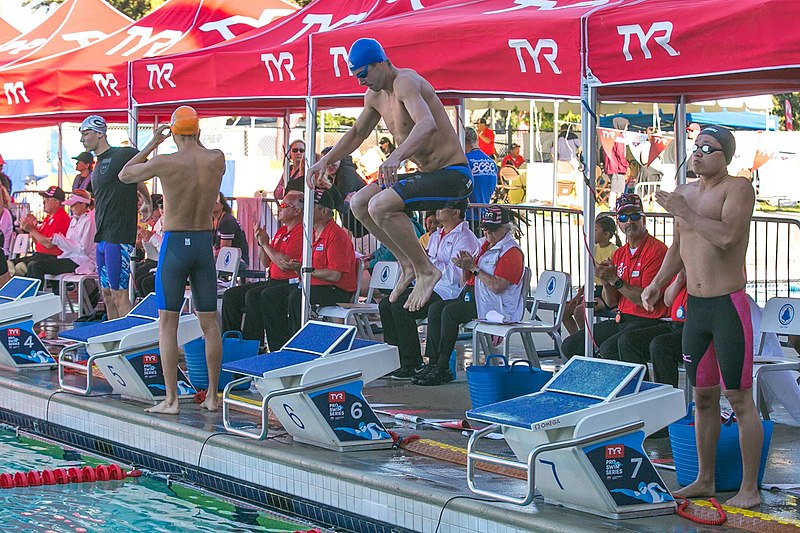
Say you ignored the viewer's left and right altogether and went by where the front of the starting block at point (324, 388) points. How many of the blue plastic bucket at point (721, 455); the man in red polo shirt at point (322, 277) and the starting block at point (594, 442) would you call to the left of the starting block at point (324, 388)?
2

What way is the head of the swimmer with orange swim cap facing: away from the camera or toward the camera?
away from the camera

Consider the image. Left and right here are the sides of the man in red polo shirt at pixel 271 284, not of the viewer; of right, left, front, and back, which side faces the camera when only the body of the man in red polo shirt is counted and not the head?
left

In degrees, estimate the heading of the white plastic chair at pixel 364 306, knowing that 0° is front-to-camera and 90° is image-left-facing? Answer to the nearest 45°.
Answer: approximately 45°

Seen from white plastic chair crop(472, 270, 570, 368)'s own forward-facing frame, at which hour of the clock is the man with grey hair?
The man with grey hair is roughly at 4 o'clock from the white plastic chair.

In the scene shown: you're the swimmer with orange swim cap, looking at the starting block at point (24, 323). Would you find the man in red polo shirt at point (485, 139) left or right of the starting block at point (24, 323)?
right

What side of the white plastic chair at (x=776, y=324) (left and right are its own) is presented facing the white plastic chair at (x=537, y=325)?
right

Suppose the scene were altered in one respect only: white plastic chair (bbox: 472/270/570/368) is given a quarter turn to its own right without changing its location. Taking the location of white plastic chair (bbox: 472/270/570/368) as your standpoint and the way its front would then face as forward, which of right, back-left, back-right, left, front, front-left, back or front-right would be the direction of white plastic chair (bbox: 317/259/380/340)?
front

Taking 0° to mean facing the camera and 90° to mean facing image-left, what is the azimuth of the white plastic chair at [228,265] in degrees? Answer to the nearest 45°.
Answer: approximately 45°

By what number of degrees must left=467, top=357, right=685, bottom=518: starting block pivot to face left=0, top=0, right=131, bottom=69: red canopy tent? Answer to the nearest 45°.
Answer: approximately 90° to its right

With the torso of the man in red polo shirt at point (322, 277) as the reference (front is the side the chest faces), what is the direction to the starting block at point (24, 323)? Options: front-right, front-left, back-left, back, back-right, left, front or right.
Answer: front-right

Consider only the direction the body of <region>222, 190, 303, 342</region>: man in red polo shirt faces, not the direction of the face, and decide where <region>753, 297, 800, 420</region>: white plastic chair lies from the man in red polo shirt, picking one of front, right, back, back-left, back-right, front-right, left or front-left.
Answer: back-left
